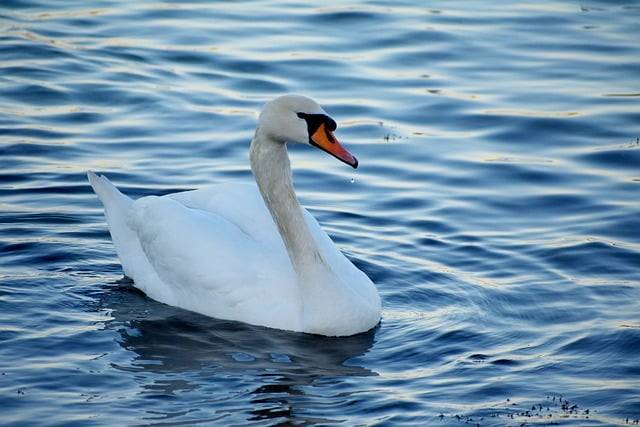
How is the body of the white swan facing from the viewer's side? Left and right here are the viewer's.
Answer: facing the viewer and to the right of the viewer
